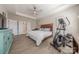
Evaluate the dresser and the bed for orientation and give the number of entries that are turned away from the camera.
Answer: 0

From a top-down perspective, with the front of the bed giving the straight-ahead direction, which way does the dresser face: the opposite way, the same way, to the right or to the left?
to the left

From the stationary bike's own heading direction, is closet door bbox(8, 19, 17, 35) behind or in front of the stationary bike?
in front

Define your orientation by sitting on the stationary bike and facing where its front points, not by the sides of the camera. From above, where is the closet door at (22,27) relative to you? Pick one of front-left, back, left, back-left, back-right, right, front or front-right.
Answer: front-right

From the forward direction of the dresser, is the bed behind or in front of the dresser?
in front

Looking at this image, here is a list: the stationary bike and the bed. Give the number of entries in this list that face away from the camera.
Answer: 0

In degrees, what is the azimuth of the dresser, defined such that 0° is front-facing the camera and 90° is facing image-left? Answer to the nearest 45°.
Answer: approximately 315°
